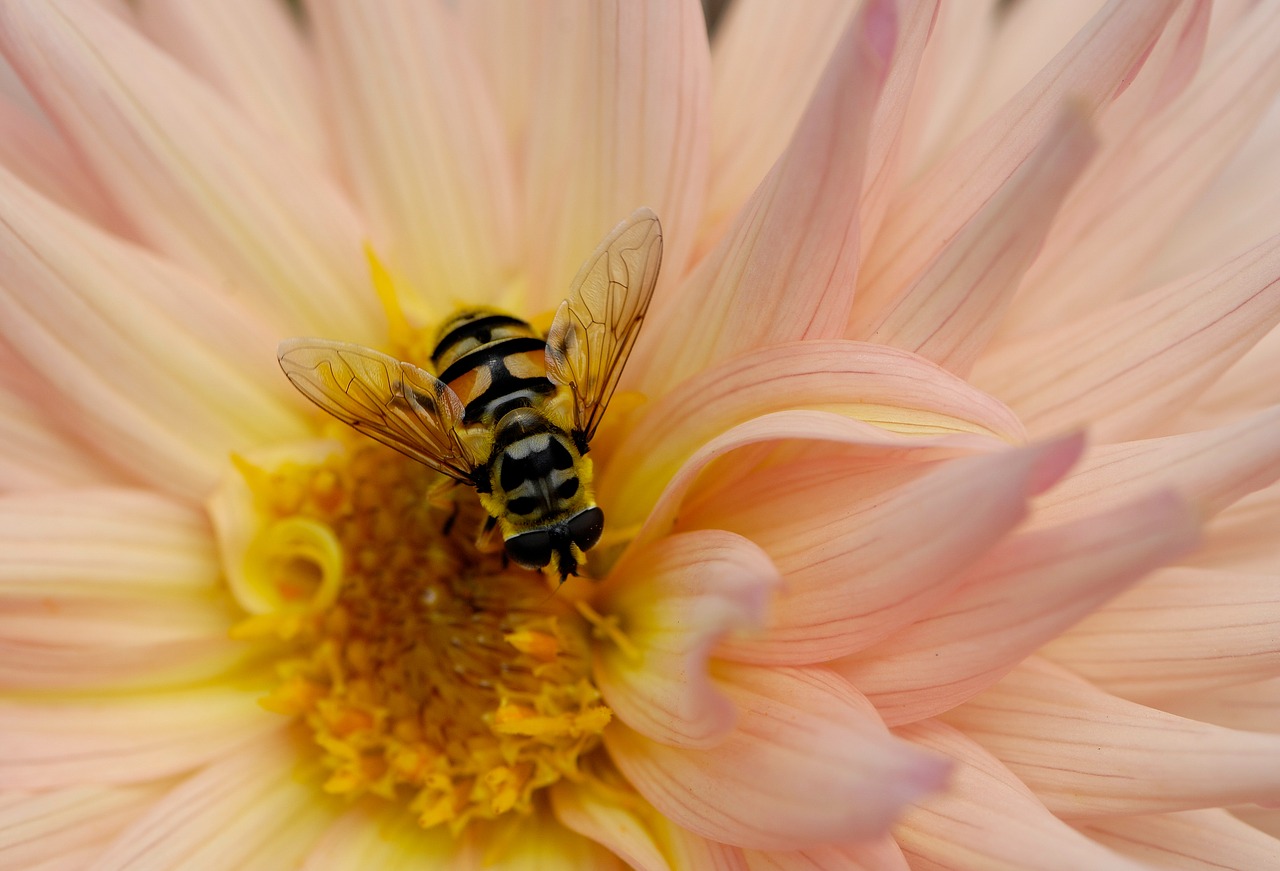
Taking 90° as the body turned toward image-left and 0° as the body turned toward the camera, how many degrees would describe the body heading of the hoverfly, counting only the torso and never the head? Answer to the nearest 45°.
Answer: approximately 0°
